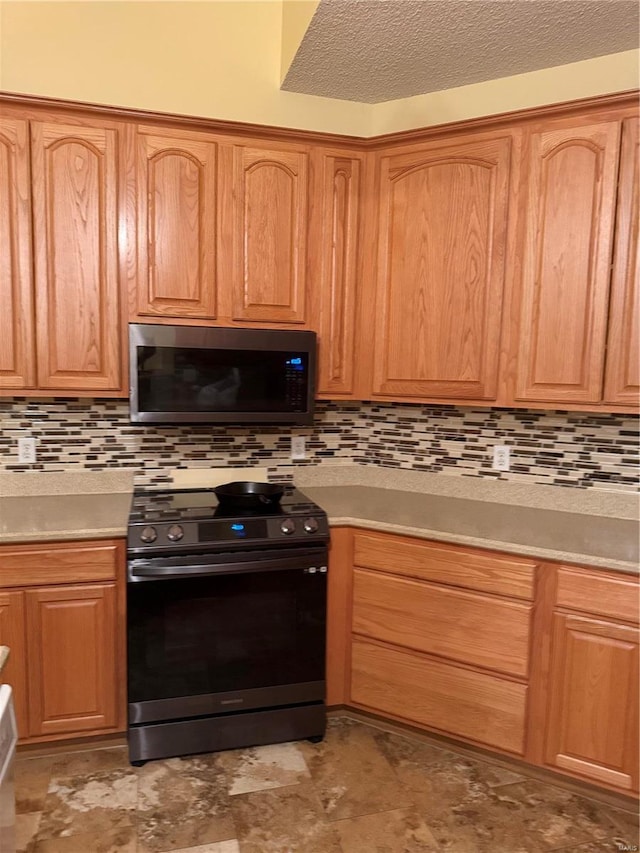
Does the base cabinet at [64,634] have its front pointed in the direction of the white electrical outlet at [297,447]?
no

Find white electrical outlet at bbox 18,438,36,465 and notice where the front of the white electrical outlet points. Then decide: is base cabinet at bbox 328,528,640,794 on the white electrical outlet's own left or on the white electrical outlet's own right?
on the white electrical outlet's own left

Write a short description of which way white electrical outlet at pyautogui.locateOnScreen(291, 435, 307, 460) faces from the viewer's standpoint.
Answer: facing the viewer

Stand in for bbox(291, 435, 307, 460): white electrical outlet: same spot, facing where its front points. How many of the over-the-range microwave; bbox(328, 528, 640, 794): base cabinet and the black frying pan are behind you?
0

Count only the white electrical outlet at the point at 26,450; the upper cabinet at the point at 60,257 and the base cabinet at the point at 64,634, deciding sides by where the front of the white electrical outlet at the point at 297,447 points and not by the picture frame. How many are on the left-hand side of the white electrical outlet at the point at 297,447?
0

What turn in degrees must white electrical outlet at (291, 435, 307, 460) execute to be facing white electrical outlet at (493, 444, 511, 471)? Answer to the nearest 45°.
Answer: approximately 90° to its left

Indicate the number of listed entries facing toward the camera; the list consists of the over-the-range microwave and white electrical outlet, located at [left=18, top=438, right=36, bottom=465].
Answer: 2

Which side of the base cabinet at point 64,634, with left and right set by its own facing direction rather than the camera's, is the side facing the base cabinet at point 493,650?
left

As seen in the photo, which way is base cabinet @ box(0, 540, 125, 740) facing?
toward the camera

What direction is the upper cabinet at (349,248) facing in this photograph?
toward the camera

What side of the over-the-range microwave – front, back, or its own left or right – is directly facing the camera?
front

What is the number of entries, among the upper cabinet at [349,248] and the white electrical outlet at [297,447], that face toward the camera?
2

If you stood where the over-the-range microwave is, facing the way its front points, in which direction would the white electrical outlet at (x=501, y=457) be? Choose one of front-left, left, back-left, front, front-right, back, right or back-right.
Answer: left
